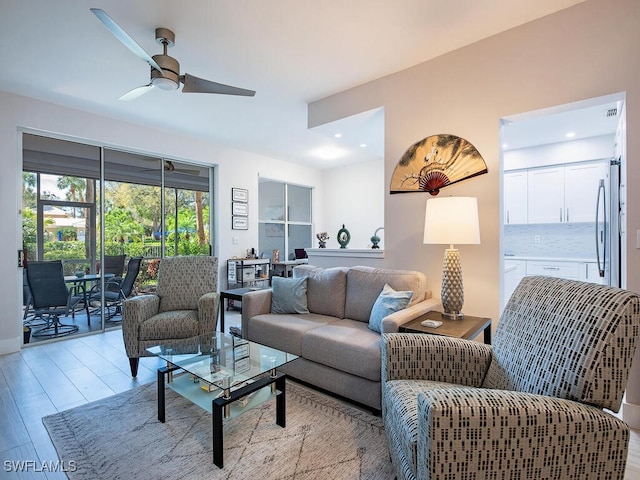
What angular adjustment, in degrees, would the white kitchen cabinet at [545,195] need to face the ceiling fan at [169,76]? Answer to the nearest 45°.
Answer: approximately 45° to its right

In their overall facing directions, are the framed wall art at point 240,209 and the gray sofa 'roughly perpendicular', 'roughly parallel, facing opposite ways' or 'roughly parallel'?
roughly perpendicular

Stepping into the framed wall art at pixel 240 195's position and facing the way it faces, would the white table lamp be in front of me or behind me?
in front

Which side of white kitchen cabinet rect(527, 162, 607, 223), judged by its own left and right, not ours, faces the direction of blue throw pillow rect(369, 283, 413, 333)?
front

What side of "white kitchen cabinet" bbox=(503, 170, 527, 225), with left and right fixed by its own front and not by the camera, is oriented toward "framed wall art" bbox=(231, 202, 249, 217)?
right

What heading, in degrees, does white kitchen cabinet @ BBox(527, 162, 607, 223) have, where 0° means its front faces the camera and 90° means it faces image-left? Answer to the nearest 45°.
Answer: approximately 0°

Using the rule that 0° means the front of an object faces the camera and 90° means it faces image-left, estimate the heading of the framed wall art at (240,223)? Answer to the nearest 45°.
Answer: approximately 315°

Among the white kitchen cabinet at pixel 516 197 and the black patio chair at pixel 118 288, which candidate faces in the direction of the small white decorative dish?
the white kitchen cabinet

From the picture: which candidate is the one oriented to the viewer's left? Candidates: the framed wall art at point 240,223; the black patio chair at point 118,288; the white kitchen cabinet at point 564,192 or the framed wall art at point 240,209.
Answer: the black patio chair

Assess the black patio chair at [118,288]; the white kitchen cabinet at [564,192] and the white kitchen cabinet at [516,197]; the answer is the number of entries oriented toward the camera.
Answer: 2

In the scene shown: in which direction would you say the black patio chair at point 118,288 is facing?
to the viewer's left

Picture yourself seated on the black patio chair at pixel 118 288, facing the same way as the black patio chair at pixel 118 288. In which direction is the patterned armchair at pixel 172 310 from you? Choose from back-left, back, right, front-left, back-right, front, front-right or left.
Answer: left

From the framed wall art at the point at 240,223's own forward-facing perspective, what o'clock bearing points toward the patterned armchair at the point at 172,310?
The patterned armchair is roughly at 2 o'clock from the framed wall art.
